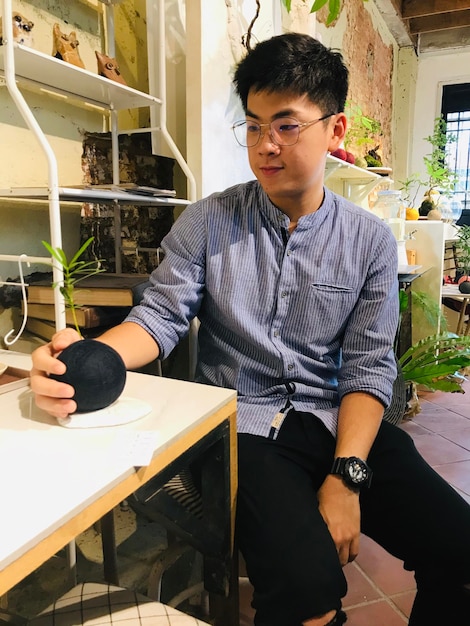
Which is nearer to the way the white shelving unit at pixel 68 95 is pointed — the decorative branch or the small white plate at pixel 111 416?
the small white plate

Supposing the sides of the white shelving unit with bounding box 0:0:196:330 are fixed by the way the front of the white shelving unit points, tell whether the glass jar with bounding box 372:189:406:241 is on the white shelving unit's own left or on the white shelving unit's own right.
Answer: on the white shelving unit's own left

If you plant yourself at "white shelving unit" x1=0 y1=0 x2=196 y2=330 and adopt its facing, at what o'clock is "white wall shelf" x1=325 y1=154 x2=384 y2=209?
"white wall shelf" x1=325 y1=154 x2=384 y2=209 is roughly at 9 o'clock from "white shelving unit" x1=0 y1=0 x2=196 y2=330.

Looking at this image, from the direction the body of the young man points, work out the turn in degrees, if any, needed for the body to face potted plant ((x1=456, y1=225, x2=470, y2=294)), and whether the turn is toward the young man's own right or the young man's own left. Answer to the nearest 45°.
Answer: approximately 135° to the young man's own left

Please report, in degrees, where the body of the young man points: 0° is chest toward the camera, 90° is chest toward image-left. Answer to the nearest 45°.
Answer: approximately 0°

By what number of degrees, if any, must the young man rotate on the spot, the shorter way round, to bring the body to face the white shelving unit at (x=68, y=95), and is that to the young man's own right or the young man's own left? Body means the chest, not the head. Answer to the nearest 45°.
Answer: approximately 90° to the young man's own right

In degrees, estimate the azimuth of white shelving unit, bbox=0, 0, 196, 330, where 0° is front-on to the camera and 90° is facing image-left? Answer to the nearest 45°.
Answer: approximately 315°
